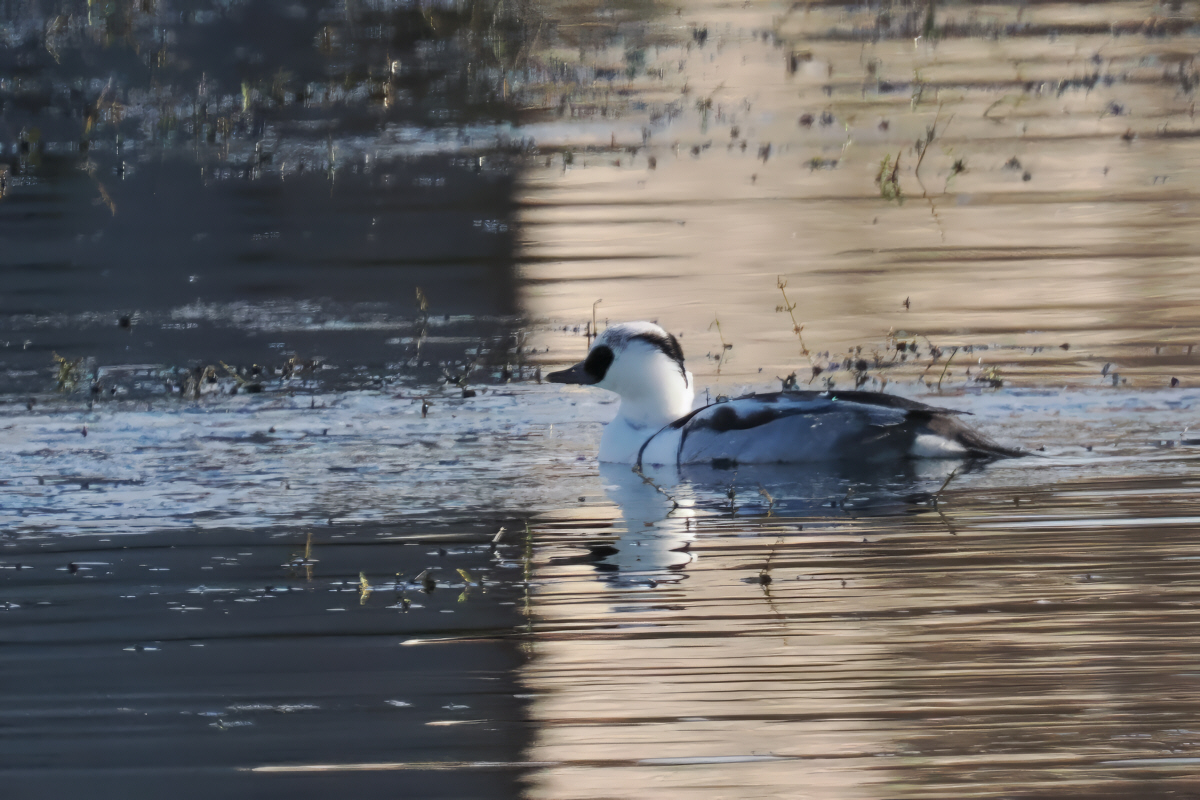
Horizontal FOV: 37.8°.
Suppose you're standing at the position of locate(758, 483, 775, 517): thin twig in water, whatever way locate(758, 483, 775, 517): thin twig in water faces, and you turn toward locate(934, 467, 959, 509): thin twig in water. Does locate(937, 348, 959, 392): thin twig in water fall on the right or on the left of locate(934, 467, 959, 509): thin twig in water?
left

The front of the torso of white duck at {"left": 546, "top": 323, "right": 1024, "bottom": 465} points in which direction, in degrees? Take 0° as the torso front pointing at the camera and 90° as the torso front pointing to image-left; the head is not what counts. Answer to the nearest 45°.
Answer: approximately 90°

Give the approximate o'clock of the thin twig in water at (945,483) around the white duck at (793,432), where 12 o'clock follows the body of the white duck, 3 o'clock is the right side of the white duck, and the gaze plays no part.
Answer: The thin twig in water is roughly at 7 o'clock from the white duck.

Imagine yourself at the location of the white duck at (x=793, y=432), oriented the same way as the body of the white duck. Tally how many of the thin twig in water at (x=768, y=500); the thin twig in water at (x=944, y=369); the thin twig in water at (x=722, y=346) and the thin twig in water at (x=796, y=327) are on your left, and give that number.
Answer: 1

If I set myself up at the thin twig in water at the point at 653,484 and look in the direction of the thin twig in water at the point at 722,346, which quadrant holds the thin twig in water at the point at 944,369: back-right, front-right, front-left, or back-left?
front-right

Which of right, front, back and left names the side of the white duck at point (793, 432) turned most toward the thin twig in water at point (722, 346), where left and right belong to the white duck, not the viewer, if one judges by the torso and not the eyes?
right

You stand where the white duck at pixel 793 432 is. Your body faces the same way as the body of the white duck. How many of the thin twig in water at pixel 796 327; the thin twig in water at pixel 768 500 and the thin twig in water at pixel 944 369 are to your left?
1

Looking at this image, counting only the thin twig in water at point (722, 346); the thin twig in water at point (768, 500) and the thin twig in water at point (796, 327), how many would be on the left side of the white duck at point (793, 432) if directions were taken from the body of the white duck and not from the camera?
1

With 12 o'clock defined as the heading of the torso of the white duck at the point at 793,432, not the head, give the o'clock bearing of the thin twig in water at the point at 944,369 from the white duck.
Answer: The thin twig in water is roughly at 4 o'clock from the white duck.

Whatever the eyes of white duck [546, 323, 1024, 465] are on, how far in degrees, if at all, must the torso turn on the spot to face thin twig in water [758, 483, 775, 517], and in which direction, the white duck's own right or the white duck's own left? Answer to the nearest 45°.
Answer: approximately 90° to the white duck's own left

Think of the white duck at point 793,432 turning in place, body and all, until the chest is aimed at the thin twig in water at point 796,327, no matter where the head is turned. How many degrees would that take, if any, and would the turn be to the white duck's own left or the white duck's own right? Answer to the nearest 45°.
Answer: approximately 90° to the white duck's own right
